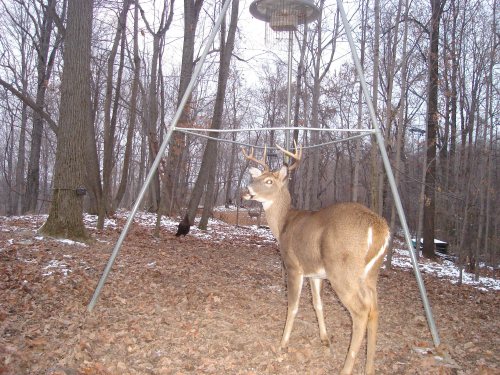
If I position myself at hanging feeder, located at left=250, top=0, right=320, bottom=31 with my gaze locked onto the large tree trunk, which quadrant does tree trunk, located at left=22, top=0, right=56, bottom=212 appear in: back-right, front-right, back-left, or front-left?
front-right

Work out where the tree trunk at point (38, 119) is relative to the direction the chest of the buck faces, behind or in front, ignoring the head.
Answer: in front

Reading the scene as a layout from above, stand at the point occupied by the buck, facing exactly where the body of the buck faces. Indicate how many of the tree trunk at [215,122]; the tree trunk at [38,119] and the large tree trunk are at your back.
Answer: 0

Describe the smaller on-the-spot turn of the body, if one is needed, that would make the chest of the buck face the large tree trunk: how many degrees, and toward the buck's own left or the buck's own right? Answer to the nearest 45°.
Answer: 0° — it already faces it

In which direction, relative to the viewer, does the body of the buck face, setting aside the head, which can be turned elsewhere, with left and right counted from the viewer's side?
facing away from the viewer and to the left of the viewer

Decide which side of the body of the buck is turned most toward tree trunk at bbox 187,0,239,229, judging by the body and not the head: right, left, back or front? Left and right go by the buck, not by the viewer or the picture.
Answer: front

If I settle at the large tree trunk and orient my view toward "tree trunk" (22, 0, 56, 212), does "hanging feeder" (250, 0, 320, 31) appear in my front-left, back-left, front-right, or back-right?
back-right

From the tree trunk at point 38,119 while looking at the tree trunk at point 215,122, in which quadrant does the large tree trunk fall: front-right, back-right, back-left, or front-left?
front-right
